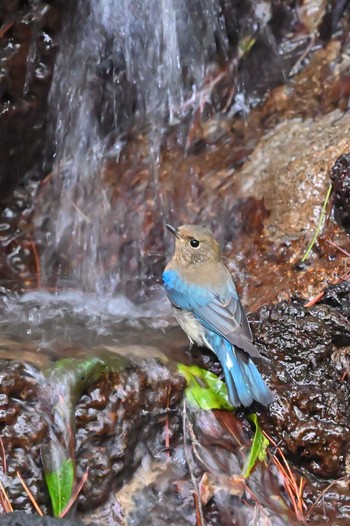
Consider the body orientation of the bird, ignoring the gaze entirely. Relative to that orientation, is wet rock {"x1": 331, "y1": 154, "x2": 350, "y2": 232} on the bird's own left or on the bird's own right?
on the bird's own right

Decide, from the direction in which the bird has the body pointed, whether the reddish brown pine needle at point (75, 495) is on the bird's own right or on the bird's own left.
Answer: on the bird's own left

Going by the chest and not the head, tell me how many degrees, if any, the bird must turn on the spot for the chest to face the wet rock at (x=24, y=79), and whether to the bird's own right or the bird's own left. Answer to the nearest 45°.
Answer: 0° — it already faces it

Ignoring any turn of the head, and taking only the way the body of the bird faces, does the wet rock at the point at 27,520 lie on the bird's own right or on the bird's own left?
on the bird's own left
